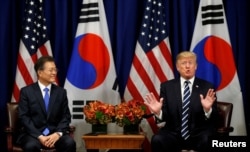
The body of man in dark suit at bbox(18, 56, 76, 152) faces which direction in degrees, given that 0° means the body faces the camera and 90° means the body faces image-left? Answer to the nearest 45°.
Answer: approximately 0°

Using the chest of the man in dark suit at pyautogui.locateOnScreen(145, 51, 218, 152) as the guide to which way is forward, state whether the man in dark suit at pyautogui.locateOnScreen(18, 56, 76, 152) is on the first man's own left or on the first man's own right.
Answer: on the first man's own right

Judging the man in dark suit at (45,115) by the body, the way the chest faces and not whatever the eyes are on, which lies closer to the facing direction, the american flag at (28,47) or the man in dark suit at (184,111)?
the man in dark suit

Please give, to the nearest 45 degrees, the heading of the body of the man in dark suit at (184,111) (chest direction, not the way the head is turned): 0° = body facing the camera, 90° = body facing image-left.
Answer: approximately 0°

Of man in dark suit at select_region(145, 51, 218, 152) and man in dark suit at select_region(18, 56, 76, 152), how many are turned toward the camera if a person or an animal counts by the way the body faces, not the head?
2

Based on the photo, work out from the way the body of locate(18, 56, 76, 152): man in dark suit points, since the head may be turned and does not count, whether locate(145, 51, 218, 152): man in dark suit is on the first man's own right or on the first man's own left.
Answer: on the first man's own left

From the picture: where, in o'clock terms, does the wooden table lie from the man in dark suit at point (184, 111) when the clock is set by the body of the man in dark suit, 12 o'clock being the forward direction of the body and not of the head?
The wooden table is roughly at 3 o'clock from the man in dark suit.

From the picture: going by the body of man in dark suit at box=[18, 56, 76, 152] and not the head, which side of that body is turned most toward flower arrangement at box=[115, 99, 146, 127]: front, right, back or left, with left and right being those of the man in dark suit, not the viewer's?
left

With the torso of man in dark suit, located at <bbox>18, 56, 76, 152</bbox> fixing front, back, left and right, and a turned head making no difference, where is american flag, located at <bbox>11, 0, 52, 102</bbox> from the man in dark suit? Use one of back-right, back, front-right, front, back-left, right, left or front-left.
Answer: back

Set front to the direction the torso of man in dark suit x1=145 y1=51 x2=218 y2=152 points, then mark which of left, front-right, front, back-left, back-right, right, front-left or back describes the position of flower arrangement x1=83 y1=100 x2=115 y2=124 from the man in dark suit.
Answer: right

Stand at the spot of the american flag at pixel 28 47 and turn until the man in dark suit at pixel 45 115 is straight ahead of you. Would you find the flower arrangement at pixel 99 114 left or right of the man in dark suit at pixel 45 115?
left

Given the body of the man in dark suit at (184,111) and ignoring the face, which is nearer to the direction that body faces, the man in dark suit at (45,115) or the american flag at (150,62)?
the man in dark suit
